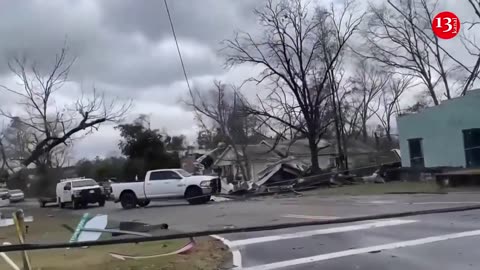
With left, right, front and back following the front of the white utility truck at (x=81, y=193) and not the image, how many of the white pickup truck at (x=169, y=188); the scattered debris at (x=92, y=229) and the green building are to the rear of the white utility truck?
0

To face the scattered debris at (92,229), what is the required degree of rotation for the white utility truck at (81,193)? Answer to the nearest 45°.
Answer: approximately 45° to its right

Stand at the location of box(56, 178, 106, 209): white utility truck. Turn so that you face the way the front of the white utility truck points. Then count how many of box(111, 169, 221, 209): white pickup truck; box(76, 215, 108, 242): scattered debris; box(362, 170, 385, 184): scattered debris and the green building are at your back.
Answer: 0

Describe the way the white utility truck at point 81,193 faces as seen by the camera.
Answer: facing the viewer and to the right of the viewer

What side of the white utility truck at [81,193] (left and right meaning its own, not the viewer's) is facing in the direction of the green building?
front

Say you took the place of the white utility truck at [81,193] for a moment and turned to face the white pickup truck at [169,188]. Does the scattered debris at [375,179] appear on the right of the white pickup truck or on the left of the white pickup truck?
left

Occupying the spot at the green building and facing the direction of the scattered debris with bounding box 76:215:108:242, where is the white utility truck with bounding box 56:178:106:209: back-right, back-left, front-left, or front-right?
front-right

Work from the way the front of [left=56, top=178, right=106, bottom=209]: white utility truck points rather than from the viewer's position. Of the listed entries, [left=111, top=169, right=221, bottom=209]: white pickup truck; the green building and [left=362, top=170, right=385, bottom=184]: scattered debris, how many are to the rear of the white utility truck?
0

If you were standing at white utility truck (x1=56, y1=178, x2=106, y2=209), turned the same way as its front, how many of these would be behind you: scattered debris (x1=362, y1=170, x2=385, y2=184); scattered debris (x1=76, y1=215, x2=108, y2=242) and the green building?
0

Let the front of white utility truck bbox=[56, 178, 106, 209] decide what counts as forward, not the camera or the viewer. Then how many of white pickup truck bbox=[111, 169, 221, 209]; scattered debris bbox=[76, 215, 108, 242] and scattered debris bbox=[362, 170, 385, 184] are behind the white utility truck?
0

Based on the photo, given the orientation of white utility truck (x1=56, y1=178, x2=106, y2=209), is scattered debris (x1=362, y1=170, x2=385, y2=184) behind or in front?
in front

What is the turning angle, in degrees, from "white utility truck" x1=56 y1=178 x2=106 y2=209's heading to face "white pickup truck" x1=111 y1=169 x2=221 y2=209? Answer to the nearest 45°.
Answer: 0° — it already faces it
